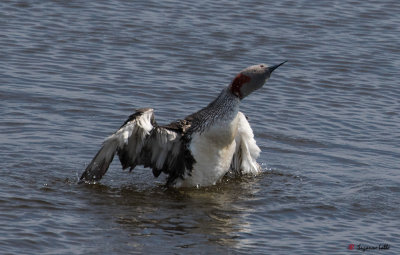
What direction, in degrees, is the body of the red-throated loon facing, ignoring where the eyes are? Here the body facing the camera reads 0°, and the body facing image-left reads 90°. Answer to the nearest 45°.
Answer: approximately 315°
